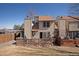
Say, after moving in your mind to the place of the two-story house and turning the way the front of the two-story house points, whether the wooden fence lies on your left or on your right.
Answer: on your right

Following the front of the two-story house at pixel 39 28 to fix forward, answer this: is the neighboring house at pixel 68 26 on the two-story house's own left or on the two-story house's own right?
on the two-story house's own left

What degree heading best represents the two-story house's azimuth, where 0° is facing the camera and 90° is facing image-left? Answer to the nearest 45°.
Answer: approximately 0°
